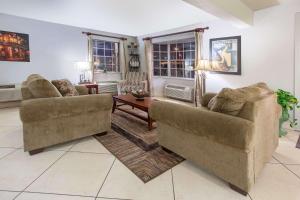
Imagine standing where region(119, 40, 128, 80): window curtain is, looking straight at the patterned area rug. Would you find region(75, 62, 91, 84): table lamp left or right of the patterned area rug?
right

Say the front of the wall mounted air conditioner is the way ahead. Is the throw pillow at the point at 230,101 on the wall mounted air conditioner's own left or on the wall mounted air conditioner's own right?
on the wall mounted air conditioner's own left

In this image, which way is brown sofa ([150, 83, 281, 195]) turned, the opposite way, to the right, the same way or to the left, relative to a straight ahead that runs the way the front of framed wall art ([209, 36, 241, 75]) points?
to the right

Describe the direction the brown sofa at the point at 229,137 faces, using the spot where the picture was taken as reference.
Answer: facing away from the viewer and to the left of the viewer

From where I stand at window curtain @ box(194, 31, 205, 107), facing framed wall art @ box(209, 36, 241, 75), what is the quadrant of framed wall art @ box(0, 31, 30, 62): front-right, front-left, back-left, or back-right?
back-right

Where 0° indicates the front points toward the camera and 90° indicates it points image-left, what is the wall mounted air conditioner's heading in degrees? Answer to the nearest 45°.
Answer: approximately 45°

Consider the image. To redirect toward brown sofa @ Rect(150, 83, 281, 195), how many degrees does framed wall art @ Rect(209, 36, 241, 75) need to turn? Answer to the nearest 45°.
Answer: approximately 45° to its left

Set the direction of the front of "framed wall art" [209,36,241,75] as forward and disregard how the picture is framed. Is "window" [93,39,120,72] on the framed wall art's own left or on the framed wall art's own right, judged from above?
on the framed wall art's own right

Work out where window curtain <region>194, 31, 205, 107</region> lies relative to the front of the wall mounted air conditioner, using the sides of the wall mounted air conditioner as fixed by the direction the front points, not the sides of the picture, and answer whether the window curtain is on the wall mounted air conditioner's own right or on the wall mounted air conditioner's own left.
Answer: on the wall mounted air conditioner's own left

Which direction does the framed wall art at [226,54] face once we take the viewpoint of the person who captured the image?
facing the viewer and to the left of the viewer
